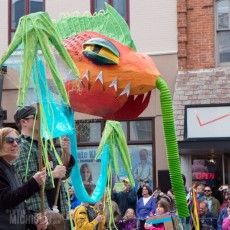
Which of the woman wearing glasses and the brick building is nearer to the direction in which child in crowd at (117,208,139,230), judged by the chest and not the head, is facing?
the woman wearing glasses

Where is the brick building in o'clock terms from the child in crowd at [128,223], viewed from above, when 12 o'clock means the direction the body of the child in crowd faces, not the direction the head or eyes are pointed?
The brick building is roughly at 7 o'clock from the child in crowd.

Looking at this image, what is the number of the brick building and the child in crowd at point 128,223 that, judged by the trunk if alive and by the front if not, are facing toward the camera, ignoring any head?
2

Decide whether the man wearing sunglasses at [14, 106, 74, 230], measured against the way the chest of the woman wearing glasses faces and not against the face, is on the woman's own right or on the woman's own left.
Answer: on the woman's own left

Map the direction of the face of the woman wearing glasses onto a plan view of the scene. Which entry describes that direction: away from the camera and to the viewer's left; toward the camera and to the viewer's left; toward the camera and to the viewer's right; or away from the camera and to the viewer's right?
toward the camera and to the viewer's right

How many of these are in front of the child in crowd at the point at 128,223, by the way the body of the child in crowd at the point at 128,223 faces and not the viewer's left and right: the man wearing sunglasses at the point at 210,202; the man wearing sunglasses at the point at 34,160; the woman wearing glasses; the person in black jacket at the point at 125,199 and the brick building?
2

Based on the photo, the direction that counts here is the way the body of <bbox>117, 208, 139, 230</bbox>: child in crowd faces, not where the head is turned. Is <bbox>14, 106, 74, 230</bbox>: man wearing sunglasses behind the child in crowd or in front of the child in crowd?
in front

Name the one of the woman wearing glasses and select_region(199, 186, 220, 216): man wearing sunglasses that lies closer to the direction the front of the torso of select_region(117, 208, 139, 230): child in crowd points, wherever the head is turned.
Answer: the woman wearing glasses

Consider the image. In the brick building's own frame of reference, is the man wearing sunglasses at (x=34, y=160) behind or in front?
in front
